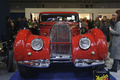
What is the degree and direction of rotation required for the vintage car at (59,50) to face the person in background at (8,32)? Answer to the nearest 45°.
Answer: approximately 135° to its right

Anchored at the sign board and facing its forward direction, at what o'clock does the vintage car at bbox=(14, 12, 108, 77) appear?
The vintage car is roughly at 4 o'clock from the sign board.

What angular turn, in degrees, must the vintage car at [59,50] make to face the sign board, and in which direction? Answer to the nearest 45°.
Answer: approximately 45° to its left

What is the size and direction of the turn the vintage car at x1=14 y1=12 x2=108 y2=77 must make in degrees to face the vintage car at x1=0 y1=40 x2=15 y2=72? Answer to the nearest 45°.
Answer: approximately 135° to its right

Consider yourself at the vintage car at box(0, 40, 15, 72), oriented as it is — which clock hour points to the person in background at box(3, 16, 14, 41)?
The person in background is roughly at 6 o'clock from the vintage car.

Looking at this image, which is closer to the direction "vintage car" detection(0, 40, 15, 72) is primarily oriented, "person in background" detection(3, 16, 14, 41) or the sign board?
the sign board

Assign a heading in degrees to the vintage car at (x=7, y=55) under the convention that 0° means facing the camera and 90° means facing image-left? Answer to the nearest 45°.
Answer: approximately 0°

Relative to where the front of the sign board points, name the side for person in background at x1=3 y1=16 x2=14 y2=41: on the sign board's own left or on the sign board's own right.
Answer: on the sign board's own right

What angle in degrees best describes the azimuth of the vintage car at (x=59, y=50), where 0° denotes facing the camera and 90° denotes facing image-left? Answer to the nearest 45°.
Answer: approximately 0°

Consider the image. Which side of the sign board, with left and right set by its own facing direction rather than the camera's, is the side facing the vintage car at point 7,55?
right
